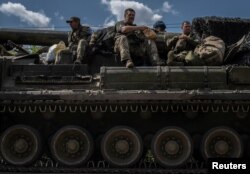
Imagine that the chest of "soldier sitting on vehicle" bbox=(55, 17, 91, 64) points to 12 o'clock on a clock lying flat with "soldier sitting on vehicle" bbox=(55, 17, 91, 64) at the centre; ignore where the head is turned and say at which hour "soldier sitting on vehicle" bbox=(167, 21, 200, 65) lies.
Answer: "soldier sitting on vehicle" bbox=(167, 21, 200, 65) is roughly at 8 o'clock from "soldier sitting on vehicle" bbox=(55, 17, 91, 64).

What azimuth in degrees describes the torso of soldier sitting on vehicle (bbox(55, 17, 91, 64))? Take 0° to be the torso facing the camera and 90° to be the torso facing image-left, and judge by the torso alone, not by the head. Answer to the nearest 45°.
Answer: approximately 45°

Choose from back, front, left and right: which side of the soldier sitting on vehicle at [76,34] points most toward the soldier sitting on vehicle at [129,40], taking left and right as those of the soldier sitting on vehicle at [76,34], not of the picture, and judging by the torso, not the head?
left

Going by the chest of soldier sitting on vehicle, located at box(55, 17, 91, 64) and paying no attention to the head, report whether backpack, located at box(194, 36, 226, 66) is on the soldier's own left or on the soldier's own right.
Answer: on the soldier's own left
